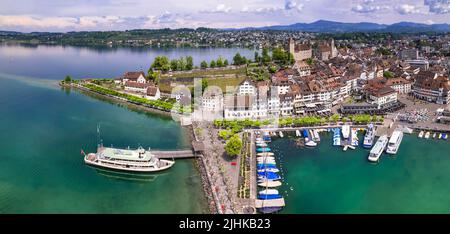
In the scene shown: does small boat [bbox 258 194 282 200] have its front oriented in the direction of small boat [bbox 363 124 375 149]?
no

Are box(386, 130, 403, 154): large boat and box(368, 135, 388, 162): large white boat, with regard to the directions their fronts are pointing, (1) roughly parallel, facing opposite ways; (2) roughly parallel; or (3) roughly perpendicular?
roughly parallel

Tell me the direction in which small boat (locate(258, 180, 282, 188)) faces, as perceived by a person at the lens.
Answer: facing to the right of the viewer

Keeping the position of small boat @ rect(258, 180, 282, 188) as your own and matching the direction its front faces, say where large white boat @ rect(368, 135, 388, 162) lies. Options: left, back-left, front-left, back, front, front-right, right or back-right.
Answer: front-left

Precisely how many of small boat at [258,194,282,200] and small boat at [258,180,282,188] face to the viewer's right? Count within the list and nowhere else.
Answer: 2

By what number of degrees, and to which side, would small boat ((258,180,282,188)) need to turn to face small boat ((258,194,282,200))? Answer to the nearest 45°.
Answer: approximately 90° to its right

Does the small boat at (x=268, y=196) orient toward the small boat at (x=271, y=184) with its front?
no

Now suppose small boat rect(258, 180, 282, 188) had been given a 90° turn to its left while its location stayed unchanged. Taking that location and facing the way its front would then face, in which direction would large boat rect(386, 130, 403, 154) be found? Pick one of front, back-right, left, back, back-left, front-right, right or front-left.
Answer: front-right

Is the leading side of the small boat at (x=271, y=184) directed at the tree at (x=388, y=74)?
no

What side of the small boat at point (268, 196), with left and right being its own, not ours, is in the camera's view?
right

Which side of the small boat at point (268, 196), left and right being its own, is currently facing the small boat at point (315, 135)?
left

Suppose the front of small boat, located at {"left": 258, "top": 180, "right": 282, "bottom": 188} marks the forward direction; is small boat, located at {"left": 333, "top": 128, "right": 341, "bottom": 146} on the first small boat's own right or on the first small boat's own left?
on the first small boat's own left

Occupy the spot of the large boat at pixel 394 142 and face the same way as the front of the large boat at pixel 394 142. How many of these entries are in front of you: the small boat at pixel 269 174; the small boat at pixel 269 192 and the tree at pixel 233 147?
0
